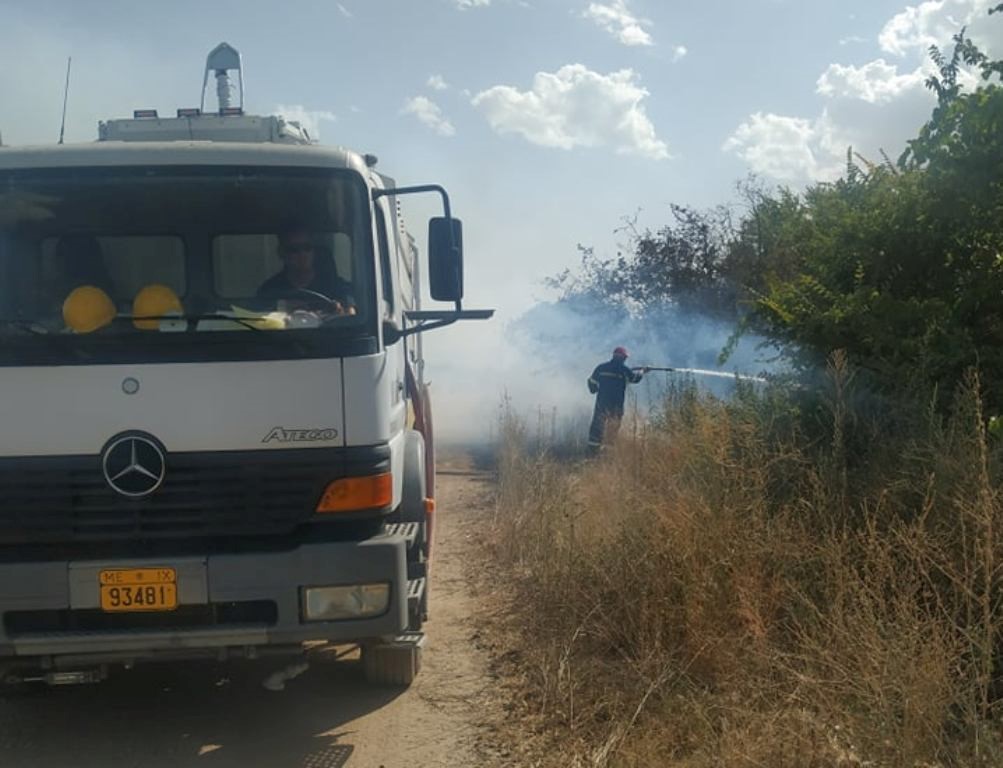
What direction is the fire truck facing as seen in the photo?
toward the camera

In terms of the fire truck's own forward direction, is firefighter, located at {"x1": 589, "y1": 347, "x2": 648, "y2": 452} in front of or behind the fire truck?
behind
